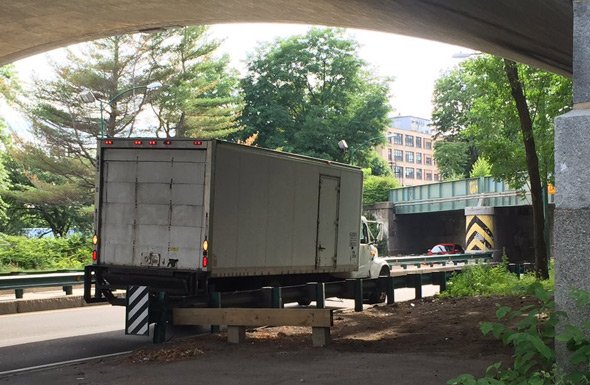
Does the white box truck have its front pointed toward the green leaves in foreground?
no

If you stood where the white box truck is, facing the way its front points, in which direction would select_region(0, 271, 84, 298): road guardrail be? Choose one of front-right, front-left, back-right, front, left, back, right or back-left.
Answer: left

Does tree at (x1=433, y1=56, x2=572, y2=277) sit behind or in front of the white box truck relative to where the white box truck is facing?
in front

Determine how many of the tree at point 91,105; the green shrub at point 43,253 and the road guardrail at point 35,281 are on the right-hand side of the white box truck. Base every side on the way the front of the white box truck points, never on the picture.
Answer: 0

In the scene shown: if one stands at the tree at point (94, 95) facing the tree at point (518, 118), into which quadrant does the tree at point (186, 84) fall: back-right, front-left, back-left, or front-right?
front-left

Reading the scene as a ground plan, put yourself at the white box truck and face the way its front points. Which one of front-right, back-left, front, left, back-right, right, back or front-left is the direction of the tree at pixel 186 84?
front-left

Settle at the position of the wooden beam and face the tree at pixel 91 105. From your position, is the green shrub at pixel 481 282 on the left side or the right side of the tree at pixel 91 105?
right

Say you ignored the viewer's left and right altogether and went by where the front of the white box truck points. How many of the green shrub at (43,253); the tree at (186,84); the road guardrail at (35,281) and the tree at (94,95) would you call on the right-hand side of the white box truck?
0

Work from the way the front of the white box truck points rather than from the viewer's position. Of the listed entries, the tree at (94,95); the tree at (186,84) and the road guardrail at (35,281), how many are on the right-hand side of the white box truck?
0

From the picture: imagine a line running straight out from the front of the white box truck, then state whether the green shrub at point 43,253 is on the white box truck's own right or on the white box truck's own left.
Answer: on the white box truck's own left

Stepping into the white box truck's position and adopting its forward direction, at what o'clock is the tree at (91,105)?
The tree is roughly at 10 o'clock from the white box truck.

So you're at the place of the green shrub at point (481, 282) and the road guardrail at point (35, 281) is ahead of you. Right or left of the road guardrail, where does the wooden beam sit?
left

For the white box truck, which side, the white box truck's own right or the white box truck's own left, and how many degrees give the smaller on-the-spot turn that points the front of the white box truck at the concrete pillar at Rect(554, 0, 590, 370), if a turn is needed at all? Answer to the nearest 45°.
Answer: approximately 90° to the white box truck's own right

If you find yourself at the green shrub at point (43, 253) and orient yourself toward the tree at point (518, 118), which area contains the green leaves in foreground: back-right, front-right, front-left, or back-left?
front-right

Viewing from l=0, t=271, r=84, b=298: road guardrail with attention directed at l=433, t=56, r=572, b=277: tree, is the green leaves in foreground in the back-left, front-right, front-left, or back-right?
front-right

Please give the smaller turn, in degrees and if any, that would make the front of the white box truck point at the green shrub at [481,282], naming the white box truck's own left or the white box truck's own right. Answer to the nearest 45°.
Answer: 0° — it already faces it

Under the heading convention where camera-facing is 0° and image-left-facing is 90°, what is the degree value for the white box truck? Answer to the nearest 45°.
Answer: approximately 225°

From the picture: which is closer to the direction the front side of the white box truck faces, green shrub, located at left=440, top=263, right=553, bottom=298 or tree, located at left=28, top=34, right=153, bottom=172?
the green shrub
